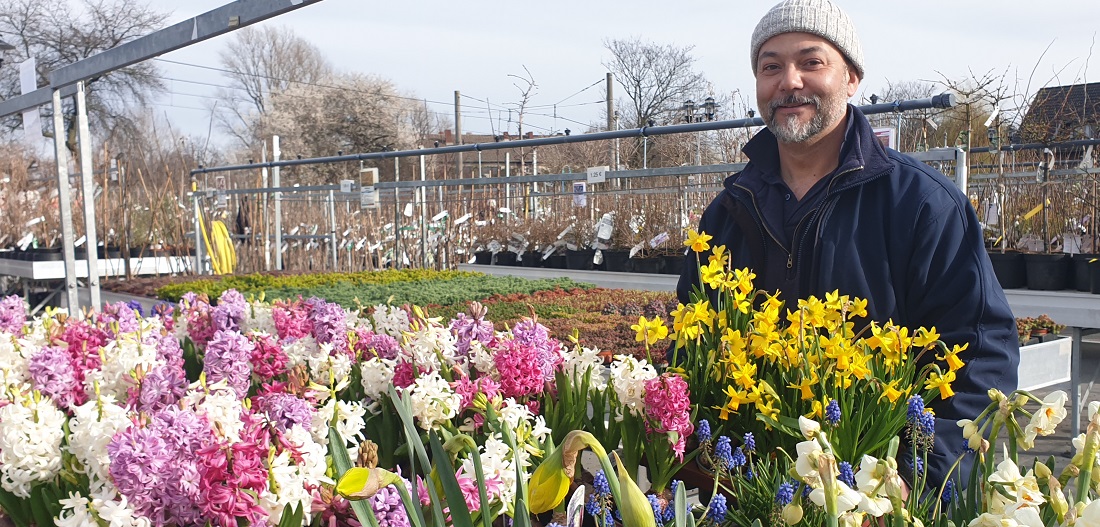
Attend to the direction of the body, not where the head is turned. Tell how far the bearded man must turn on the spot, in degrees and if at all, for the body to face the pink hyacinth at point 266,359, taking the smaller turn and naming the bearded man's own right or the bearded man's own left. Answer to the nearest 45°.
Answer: approximately 45° to the bearded man's own right

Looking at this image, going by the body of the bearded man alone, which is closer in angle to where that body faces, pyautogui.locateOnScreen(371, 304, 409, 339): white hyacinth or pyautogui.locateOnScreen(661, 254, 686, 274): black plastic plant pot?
the white hyacinth

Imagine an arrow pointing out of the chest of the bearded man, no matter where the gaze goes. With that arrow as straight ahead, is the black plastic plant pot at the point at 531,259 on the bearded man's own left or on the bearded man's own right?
on the bearded man's own right

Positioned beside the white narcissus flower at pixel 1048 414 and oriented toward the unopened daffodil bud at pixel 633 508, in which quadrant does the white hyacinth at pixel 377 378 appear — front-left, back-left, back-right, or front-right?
front-right

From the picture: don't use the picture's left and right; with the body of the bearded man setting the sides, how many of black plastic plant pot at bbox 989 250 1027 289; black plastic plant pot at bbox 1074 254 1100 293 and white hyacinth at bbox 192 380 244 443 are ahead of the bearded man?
1

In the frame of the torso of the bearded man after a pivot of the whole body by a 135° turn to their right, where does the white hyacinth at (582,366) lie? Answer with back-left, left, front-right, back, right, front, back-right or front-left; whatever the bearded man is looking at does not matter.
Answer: left

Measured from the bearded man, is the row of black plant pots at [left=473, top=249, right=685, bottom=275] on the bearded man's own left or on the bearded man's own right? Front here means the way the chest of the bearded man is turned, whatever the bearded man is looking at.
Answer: on the bearded man's own right

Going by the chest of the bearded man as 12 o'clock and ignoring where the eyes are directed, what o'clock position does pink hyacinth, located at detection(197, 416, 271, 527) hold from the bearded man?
The pink hyacinth is roughly at 12 o'clock from the bearded man.

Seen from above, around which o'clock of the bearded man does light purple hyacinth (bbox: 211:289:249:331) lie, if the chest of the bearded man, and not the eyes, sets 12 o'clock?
The light purple hyacinth is roughly at 2 o'clock from the bearded man.

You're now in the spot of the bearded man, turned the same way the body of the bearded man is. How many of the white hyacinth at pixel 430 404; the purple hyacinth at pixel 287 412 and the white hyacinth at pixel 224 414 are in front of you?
3

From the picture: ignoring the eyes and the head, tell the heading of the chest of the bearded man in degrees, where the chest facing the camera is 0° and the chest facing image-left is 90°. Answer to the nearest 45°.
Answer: approximately 45°

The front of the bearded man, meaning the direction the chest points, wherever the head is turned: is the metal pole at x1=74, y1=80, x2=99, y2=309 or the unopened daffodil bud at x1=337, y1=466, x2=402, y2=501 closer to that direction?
the unopened daffodil bud

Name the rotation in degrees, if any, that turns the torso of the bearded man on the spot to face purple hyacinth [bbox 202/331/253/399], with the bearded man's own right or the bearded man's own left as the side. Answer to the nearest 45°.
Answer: approximately 45° to the bearded man's own right

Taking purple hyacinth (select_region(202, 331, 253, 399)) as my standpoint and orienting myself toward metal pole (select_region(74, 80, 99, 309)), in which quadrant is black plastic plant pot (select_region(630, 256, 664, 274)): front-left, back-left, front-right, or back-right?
front-right

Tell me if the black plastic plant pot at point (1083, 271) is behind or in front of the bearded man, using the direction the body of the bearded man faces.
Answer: behind

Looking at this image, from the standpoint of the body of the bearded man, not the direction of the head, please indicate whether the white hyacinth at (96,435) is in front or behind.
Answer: in front

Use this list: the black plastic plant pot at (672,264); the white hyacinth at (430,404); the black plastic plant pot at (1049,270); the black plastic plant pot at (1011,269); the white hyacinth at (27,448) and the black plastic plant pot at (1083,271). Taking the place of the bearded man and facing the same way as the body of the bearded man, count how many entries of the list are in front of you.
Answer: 2
